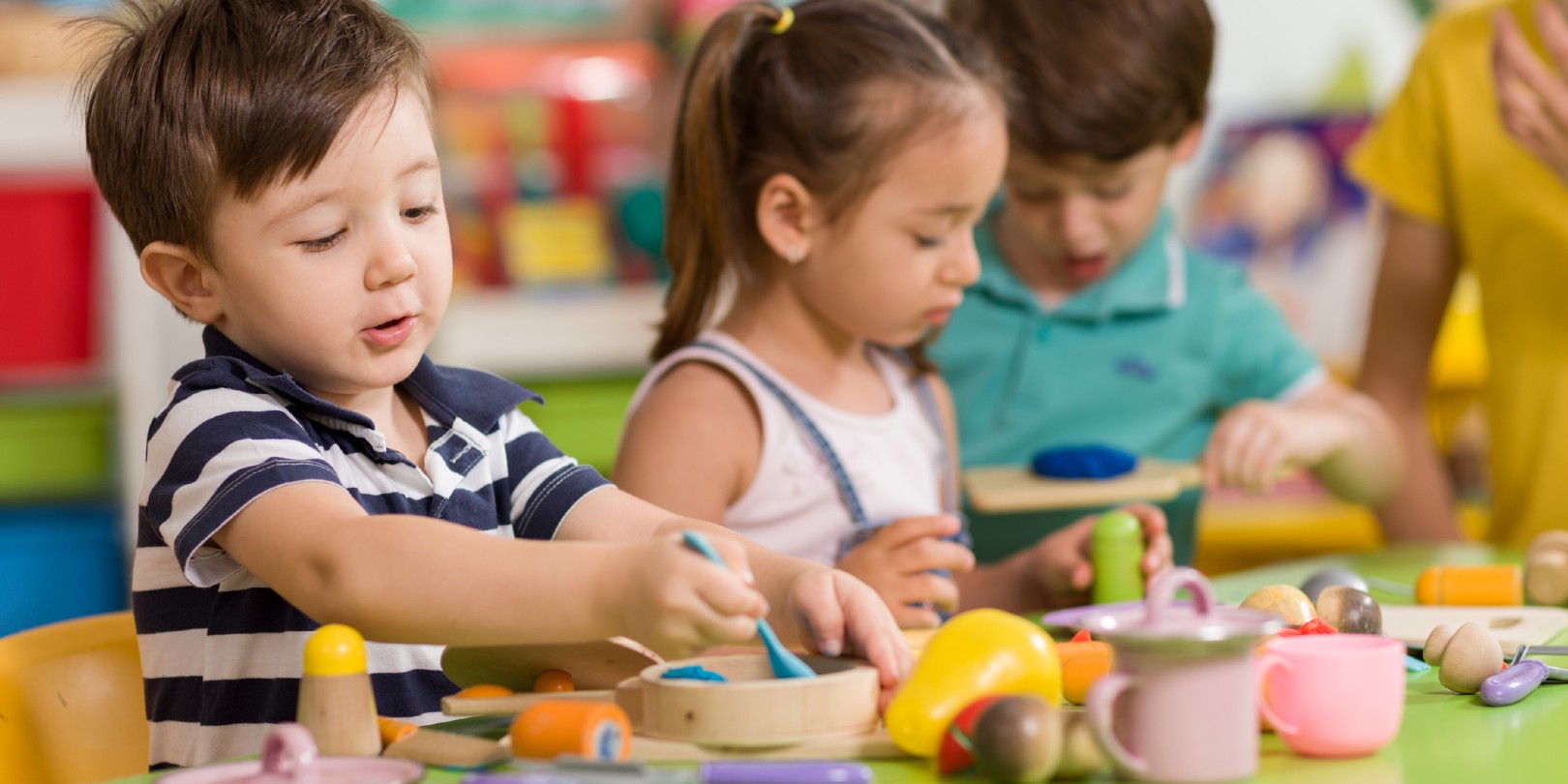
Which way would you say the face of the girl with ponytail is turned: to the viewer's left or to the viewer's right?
to the viewer's right

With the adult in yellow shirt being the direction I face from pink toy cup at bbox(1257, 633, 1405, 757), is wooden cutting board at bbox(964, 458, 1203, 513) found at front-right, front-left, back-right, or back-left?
front-left

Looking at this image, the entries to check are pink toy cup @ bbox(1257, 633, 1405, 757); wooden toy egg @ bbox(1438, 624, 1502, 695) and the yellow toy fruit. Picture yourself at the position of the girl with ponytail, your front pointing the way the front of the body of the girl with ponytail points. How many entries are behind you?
0

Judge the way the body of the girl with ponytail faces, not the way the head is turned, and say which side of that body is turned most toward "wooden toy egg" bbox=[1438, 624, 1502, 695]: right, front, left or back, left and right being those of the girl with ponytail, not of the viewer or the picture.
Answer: front

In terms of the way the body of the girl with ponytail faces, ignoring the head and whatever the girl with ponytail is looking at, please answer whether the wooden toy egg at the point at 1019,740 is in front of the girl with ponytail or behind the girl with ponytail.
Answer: in front

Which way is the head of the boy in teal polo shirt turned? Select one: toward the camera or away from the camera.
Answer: toward the camera

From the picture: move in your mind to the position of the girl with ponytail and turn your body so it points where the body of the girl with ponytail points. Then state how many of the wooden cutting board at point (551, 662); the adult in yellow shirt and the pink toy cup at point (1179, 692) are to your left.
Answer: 1

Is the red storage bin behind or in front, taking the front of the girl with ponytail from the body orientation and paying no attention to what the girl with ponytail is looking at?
behind

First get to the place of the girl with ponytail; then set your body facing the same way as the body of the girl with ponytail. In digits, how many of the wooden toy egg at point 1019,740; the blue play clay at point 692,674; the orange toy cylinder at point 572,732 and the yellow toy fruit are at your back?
0

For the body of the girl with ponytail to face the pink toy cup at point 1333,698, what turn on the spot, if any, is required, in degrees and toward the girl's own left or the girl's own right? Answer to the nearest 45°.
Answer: approximately 45° to the girl's own right

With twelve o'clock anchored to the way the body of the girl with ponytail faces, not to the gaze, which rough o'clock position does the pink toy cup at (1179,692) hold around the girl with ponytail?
The pink toy cup is roughly at 1 o'clock from the girl with ponytail.

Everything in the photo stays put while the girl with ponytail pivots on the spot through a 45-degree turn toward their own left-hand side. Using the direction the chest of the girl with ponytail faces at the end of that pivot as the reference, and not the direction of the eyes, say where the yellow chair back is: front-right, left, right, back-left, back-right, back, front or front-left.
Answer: back-right

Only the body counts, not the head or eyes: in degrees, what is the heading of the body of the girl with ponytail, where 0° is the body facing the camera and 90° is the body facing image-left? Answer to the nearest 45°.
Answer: approximately 315°

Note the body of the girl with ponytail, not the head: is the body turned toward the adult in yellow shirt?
no

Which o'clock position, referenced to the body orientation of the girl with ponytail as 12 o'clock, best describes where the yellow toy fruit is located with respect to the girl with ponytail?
The yellow toy fruit is roughly at 1 o'clock from the girl with ponytail.
